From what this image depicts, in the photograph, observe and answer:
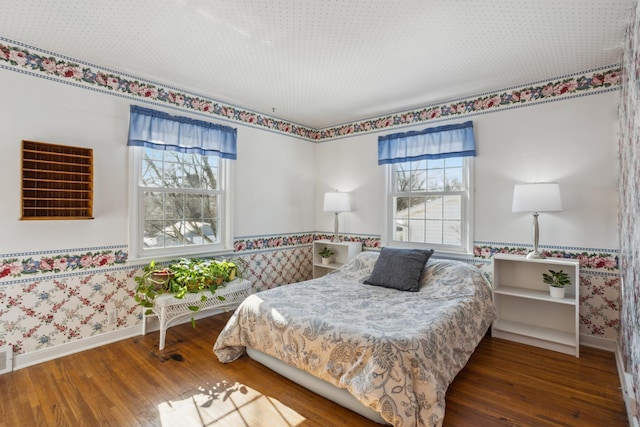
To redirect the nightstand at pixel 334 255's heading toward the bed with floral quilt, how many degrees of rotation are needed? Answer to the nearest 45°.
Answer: approximately 45° to its left

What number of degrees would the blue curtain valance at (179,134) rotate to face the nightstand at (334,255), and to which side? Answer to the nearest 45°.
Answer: approximately 45° to its left

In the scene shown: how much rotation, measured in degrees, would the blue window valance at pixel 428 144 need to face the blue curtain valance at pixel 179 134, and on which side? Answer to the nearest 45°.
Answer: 0° — it already faces it

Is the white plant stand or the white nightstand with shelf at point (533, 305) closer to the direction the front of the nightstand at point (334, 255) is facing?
the white plant stand

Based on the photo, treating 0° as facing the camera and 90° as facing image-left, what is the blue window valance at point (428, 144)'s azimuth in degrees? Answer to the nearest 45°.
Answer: approximately 45°

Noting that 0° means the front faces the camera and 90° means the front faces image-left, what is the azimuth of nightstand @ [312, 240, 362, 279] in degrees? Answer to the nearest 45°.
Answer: approximately 45°

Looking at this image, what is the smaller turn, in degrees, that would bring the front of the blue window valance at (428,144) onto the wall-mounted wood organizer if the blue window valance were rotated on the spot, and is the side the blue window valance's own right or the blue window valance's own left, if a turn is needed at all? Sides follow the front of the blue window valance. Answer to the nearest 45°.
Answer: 0° — it already faces it

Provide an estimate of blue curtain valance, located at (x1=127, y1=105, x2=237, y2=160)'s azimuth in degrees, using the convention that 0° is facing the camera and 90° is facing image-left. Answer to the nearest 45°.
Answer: approximately 315°
